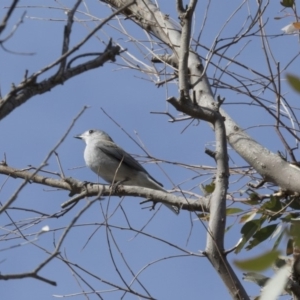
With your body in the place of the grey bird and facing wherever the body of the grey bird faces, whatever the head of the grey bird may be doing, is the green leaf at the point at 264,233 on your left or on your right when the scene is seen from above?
on your left

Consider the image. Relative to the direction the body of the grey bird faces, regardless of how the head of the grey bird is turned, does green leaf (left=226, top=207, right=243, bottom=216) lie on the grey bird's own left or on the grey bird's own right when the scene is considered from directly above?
on the grey bird's own left

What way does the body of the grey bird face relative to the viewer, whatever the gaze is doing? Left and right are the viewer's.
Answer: facing to the left of the viewer

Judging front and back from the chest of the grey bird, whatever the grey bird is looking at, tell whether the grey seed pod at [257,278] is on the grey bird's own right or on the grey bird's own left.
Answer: on the grey bird's own left
